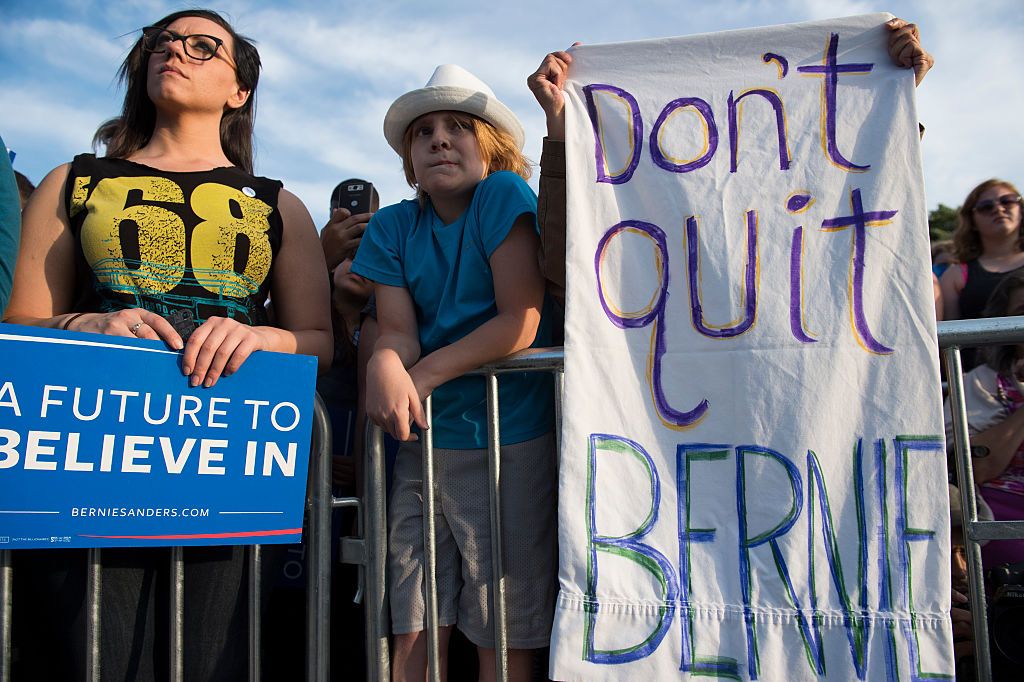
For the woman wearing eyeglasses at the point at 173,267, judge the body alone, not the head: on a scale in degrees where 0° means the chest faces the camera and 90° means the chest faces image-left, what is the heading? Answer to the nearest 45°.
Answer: approximately 0°

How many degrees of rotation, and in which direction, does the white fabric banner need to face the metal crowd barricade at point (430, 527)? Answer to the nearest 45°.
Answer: approximately 90° to its right

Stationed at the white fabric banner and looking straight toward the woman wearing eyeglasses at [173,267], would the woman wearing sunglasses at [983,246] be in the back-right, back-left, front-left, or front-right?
back-right

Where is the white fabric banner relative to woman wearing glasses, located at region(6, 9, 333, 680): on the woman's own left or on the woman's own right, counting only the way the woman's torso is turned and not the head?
on the woman's own left

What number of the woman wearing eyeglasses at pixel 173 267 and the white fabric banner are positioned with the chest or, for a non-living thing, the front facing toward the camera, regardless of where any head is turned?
2
